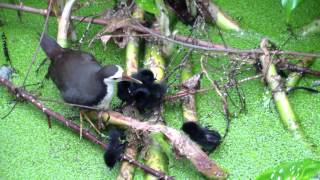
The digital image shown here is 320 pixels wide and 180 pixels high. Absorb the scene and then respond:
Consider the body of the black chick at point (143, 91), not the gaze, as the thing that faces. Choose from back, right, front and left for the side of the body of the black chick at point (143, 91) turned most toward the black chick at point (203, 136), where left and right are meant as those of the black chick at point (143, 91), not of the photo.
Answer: back

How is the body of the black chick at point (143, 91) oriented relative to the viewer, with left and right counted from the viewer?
facing to the left of the viewer
